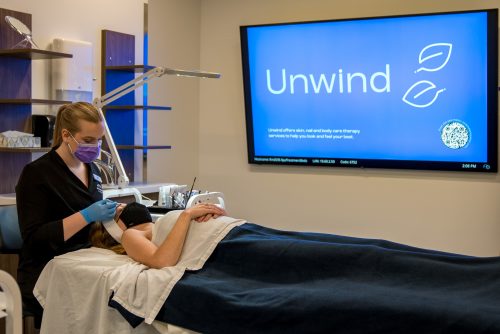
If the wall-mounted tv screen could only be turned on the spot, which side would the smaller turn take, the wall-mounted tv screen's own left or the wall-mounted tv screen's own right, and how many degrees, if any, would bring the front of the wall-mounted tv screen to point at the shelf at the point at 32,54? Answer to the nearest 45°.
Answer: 0° — it already faces it

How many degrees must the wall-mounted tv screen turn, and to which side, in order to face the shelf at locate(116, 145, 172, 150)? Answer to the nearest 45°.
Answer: approximately 45° to its right

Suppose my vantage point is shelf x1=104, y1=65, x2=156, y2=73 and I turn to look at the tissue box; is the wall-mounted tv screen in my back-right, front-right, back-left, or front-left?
back-left

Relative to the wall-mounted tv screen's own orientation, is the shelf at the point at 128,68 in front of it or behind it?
in front

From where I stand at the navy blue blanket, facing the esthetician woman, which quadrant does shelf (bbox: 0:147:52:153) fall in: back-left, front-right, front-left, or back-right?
front-right

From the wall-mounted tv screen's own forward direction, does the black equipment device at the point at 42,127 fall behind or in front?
in front

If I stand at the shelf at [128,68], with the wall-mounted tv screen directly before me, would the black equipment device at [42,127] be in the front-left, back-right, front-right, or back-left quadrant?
back-right

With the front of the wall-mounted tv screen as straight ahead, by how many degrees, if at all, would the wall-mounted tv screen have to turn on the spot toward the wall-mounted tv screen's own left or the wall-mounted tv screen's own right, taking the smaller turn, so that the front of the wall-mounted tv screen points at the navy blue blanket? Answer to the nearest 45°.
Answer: approximately 45° to the wall-mounted tv screen's own left

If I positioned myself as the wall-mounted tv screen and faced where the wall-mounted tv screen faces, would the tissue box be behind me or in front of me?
in front

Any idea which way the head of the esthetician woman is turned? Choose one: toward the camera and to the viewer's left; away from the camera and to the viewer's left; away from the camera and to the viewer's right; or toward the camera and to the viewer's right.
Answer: toward the camera and to the viewer's right

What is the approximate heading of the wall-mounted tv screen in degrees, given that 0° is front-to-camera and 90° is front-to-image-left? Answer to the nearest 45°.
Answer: approximately 45°
